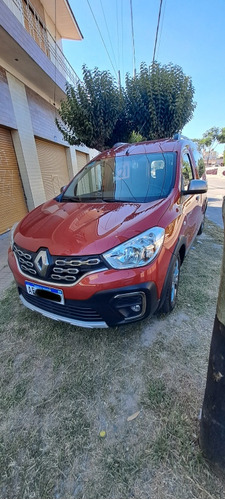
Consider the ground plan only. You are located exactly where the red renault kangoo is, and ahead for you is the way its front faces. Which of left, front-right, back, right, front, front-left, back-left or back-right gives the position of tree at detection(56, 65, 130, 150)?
back-right

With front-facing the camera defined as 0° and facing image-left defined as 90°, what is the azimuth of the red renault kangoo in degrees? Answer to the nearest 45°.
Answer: approximately 45°

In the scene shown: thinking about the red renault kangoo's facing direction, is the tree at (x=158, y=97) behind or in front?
behind
